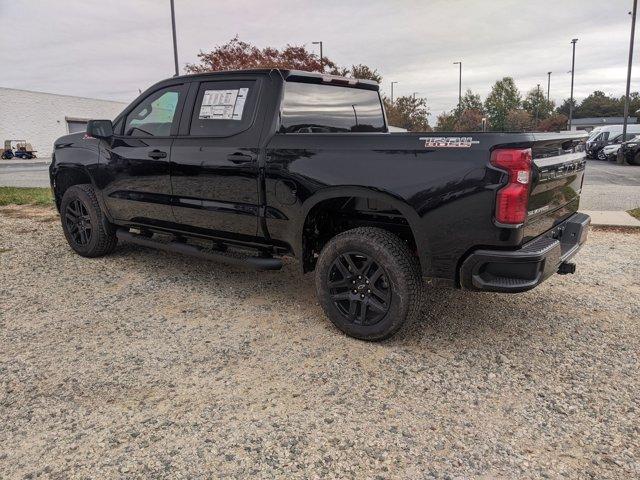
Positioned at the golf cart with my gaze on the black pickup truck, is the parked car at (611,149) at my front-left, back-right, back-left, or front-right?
front-left

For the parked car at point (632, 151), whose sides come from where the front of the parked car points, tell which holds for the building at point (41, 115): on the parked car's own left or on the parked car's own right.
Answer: on the parked car's own right

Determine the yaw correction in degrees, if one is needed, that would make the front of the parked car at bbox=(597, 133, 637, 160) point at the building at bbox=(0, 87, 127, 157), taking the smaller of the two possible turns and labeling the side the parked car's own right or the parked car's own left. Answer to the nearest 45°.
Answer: approximately 45° to the parked car's own right

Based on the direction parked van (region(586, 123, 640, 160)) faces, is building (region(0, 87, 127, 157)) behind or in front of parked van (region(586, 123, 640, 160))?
in front

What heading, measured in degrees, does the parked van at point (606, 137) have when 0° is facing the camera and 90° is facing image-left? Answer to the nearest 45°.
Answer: approximately 45°

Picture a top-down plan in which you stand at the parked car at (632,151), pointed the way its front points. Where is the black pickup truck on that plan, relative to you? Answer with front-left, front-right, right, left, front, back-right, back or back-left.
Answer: front-left

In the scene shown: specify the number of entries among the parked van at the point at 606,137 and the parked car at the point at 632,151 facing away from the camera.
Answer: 0

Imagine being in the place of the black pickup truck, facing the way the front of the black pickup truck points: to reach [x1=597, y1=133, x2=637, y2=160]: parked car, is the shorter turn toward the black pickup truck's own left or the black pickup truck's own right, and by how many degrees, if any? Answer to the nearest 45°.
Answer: approximately 90° to the black pickup truck's own right

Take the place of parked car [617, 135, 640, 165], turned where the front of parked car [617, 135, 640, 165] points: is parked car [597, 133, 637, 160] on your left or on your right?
on your right

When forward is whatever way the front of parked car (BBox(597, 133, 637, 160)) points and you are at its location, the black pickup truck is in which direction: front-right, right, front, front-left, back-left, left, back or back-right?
front-left

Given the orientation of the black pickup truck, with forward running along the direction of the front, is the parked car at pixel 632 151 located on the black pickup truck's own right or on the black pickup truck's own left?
on the black pickup truck's own right

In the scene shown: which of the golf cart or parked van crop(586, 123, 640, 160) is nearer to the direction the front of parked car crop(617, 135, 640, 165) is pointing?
the golf cart

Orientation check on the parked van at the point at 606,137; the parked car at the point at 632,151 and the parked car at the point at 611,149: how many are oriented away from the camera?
0

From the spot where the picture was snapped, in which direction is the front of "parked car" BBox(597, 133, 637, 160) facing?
facing the viewer and to the left of the viewer

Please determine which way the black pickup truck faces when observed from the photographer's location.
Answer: facing away from the viewer and to the left of the viewer
